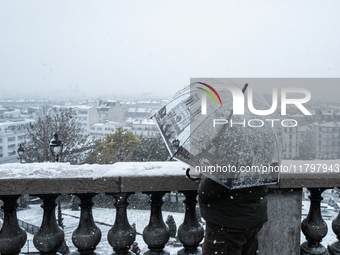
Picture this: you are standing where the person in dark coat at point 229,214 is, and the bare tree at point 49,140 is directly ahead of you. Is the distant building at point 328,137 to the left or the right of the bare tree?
right

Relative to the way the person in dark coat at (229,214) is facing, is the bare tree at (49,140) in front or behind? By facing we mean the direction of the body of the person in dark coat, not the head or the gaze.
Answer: in front

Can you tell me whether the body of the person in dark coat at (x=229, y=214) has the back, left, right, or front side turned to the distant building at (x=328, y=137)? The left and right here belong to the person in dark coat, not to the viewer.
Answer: front

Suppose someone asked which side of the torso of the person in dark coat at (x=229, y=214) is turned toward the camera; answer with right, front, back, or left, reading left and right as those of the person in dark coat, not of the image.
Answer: back
